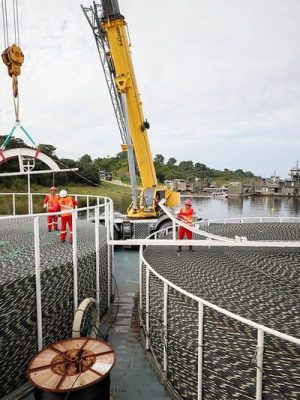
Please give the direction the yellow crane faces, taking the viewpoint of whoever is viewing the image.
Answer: facing the viewer and to the left of the viewer

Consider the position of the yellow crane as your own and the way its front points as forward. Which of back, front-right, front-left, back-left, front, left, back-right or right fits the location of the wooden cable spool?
front-left
